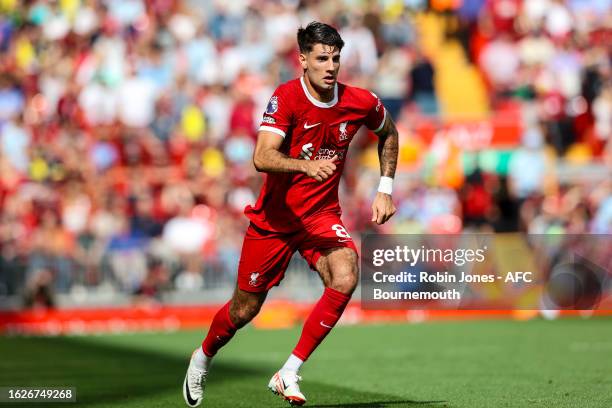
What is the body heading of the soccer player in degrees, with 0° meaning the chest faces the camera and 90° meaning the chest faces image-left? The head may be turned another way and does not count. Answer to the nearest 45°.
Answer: approximately 315°
